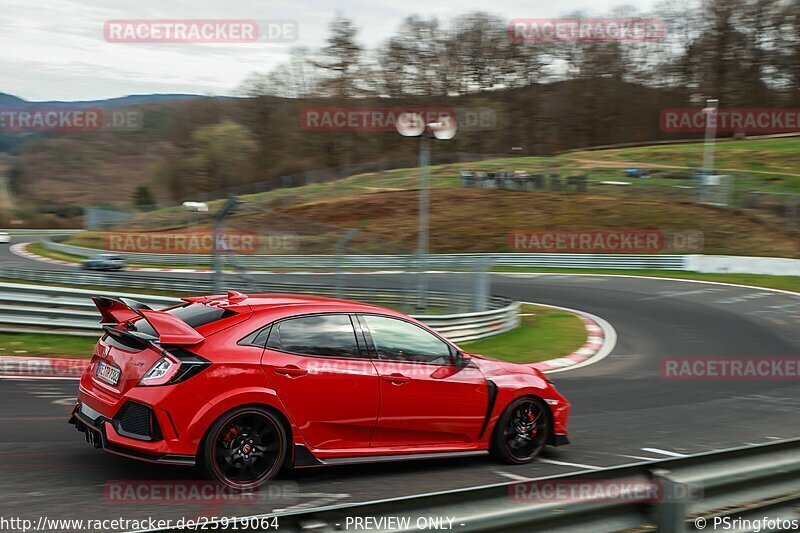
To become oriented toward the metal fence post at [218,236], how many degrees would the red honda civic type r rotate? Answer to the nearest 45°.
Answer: approximately 45° to its left

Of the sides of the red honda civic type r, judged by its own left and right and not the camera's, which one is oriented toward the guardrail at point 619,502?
right

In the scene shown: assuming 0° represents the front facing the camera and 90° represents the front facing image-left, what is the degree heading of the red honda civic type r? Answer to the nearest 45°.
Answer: approximately 225°
